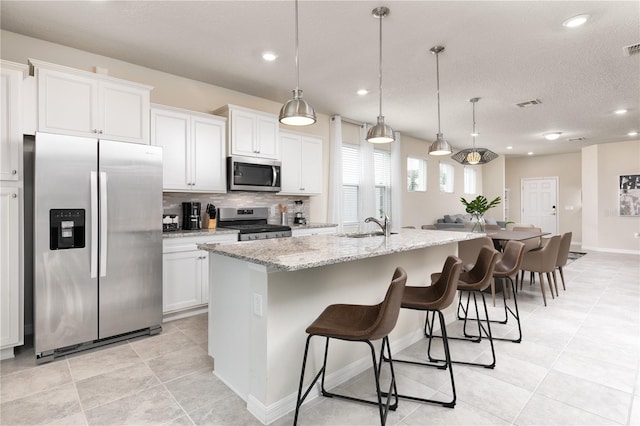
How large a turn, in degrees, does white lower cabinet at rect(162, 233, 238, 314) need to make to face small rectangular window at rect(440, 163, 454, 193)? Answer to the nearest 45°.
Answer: approximately 90° to its left

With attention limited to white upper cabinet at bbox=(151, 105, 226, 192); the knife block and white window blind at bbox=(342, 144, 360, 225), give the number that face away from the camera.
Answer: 0

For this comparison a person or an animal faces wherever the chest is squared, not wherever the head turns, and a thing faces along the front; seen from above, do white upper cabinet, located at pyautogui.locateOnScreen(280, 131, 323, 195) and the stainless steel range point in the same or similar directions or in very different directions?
same or similar directions

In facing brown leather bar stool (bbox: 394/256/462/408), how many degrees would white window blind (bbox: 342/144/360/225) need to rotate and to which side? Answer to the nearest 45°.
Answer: approximately 45° to its right

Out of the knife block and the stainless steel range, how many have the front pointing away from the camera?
0

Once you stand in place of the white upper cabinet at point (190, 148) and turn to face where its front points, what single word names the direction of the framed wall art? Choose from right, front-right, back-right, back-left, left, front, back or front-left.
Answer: front-left

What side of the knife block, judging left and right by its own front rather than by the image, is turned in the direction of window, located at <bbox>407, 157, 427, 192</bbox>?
left

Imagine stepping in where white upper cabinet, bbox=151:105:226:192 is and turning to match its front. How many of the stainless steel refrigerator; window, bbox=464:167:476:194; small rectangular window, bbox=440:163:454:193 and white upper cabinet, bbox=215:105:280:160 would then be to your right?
1

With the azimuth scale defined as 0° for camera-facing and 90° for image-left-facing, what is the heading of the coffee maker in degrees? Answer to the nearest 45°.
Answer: approximately 315°

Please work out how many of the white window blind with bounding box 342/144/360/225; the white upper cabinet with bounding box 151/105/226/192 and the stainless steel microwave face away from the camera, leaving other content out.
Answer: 0

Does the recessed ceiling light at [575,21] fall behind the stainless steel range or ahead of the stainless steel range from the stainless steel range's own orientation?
ahead

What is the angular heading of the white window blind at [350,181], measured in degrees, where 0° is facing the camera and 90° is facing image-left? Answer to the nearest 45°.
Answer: approximately 315°
